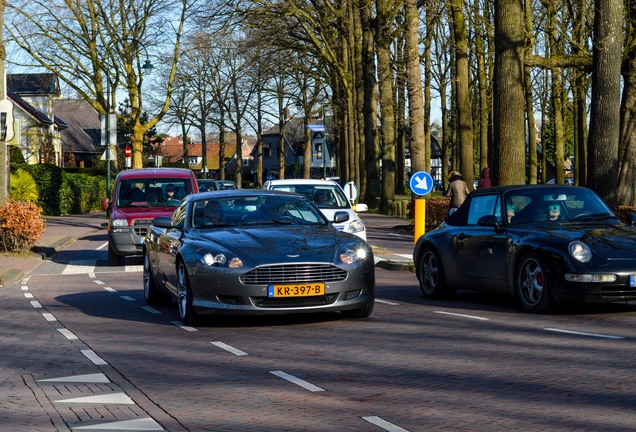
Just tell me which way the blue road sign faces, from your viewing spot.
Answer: facing the viewer

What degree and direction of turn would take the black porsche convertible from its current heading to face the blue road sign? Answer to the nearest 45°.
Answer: approximately 135° to its left

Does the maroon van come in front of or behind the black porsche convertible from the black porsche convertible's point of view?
behind

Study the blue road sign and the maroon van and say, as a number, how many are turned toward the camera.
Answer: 2

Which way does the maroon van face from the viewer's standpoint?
toward the camera

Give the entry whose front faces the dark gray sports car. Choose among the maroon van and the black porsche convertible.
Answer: the maroon van

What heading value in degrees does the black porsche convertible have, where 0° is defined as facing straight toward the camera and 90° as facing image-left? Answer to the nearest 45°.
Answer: approximately 315°

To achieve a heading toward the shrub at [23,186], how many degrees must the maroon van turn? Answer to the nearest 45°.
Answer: approximately 180°

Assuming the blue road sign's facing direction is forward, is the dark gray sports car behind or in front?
in front

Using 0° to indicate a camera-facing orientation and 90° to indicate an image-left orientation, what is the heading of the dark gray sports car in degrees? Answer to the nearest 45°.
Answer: approximately 315°

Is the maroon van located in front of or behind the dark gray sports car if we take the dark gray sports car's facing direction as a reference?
behind

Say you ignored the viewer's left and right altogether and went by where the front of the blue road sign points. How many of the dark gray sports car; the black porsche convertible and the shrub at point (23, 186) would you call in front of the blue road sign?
2

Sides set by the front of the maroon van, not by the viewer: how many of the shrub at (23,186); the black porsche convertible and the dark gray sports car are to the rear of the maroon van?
1

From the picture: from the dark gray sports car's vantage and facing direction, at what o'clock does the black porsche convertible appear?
The black porsche convertible is roughly at 10 o'clock from the dark gray sports car.
